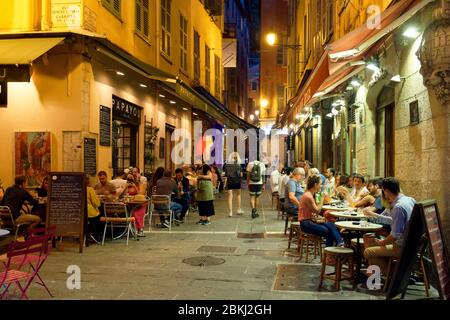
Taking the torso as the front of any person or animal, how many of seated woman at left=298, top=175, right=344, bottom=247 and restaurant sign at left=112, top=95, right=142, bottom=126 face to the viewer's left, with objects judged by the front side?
0

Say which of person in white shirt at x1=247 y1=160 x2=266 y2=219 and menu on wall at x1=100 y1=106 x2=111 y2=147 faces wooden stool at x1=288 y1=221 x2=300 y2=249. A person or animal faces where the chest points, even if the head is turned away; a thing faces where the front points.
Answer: the menu on wall

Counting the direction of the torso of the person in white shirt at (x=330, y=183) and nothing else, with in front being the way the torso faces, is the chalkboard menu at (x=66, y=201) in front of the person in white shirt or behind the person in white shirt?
in front

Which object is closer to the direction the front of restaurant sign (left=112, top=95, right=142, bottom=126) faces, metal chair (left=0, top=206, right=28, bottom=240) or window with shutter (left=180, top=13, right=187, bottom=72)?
the metal chair

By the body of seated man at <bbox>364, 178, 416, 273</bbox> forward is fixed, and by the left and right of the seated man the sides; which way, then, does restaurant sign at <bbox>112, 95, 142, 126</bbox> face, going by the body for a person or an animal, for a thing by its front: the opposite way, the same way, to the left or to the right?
the opposite way

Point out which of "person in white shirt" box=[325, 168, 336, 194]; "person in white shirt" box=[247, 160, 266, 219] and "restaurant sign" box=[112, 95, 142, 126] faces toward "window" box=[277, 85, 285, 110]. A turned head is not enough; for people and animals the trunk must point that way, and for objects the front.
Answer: "person in white shirt" box=[247, 160, 266, 219]

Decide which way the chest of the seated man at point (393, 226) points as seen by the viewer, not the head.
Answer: to the viewer's left

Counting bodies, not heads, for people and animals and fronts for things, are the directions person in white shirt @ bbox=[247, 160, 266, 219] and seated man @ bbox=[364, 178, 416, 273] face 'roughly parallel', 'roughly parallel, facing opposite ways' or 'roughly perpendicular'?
roughly perpendicular

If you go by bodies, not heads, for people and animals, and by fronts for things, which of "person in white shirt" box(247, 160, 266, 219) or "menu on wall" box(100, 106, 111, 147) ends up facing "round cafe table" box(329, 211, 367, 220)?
the menu on wall

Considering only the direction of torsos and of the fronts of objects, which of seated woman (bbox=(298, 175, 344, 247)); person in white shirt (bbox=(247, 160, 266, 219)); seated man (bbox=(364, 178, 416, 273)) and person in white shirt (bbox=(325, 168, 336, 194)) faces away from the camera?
person in white shirt (bbox=(247, 160, 266, 219))

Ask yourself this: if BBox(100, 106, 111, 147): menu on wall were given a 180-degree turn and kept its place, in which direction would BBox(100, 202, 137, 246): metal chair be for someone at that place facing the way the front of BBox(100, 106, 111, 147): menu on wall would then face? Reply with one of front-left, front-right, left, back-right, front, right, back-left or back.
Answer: back-left

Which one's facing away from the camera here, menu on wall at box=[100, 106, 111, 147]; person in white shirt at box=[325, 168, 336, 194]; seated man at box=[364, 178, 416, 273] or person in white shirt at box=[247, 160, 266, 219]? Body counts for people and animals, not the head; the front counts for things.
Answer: person in white shirt at box=[247, 160, 266, 219]

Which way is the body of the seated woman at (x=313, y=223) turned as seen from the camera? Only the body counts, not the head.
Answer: to the viewer's right

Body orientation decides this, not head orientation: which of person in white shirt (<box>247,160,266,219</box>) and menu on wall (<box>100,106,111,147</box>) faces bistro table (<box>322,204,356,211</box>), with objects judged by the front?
the menu on wall
